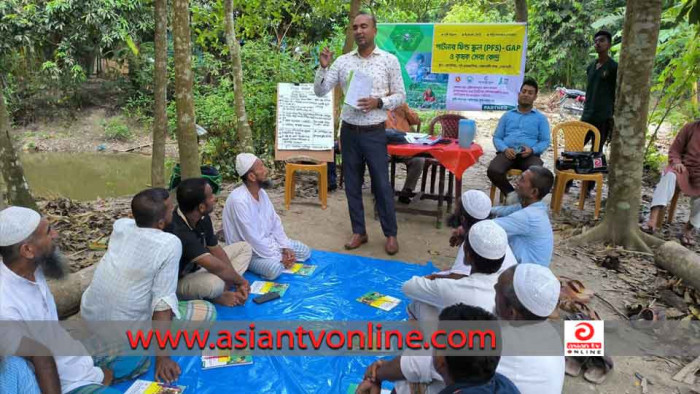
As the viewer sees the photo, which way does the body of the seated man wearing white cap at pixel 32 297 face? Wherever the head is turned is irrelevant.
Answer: to the viewer's right

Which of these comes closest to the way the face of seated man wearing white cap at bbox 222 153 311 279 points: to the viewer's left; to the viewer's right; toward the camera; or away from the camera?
to the viewer's right

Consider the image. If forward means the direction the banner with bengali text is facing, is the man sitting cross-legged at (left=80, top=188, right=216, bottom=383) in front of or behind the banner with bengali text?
in front

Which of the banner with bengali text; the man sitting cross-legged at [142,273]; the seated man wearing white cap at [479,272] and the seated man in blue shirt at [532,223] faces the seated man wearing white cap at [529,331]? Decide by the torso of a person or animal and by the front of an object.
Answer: the banner with bengali text

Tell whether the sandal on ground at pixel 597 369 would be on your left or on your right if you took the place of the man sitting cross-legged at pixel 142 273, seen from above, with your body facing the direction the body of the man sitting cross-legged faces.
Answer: on your right

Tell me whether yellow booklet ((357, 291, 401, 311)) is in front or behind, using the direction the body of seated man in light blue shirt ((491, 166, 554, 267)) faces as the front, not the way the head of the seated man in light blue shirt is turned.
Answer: in front

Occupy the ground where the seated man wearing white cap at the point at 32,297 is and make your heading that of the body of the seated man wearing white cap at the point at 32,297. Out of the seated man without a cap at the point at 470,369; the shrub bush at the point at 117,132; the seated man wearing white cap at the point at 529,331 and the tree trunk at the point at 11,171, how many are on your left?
2

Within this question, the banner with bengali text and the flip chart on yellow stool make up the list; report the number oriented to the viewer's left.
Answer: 0

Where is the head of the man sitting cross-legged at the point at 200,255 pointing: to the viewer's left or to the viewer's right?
to the viewer's right

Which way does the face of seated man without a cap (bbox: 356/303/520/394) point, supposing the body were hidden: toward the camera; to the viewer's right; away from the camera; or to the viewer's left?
away from the camera

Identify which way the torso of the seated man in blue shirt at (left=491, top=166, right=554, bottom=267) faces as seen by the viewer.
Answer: to the viewer's left

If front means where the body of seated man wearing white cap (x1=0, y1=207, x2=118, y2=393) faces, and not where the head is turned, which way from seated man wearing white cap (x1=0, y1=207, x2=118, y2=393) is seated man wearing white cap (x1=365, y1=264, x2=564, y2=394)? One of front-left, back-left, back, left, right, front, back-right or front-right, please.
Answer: front-right

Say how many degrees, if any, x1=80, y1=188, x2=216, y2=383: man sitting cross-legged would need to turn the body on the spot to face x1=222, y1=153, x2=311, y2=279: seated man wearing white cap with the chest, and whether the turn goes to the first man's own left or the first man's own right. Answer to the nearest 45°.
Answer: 0° — they already face them

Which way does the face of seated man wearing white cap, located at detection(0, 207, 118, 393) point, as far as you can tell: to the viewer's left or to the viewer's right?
to the viewer's right
